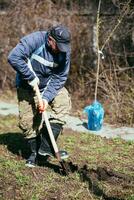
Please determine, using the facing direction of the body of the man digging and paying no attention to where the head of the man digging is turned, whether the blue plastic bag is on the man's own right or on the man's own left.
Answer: on the man's own left

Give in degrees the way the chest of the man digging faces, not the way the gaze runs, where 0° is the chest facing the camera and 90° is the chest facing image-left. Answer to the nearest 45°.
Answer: approximately 315°
